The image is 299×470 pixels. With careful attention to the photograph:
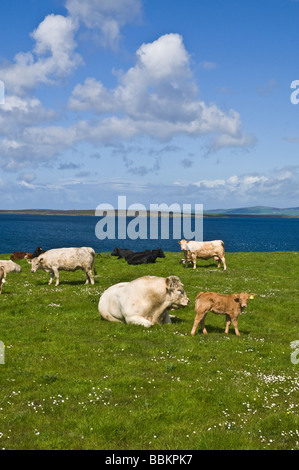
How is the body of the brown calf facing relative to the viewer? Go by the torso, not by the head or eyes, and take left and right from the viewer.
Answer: facing to the right of the viewer

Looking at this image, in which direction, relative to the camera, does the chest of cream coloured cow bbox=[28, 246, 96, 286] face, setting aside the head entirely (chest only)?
to the viewer's left

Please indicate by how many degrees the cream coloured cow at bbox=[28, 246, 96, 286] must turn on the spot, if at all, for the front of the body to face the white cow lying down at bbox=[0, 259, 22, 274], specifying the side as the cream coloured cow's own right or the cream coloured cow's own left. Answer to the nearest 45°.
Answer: approximately 45° to the cream coloured cow's own right

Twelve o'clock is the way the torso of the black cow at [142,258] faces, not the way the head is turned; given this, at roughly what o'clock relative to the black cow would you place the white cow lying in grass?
The white cow lying in grass is roughly at 3 o'clock from the black cow.

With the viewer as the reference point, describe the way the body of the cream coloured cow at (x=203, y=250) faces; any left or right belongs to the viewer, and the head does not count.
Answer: facing to the left of the viewer
